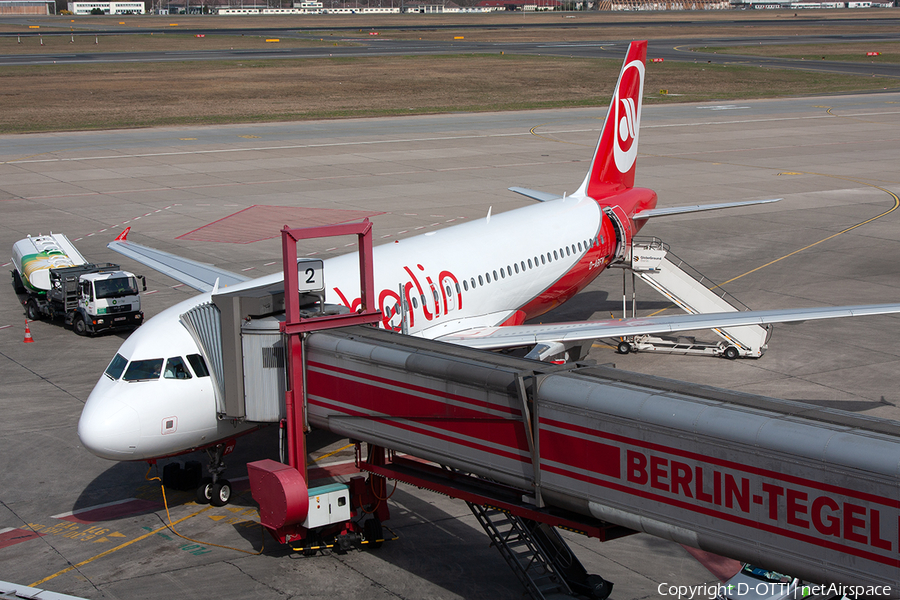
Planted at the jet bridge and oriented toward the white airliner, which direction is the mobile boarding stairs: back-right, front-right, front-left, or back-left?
front-right

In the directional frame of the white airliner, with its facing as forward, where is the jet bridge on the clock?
The jet bridge is roughly at 10 o'clock from the white airliner.

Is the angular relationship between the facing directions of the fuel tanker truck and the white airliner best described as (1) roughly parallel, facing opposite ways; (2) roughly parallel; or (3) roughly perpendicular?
roughly perpendicular

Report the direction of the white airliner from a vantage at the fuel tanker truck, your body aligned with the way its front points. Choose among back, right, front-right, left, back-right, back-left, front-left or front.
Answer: front

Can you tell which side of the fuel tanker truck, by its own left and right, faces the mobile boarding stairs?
front

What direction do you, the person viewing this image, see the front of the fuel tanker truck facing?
facing the viewer and to the right of the viewer

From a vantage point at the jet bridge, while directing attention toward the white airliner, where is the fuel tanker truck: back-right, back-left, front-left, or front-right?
front-left

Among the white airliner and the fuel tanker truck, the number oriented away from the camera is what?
0

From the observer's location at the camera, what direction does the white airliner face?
facing the viewer and to the left of the viewer
